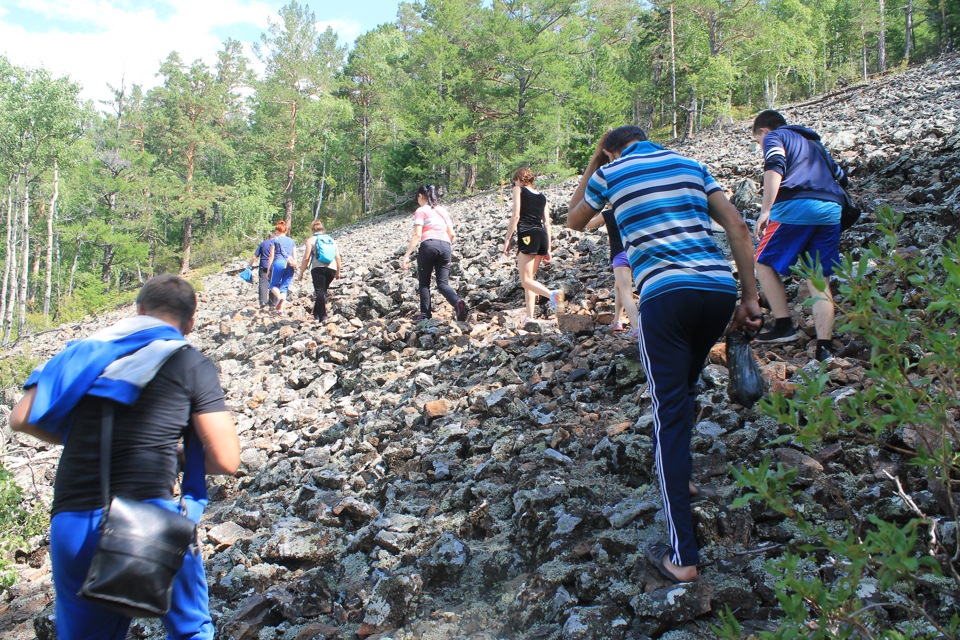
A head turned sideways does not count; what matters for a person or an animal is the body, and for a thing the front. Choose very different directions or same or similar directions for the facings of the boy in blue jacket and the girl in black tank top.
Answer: same or similar directions

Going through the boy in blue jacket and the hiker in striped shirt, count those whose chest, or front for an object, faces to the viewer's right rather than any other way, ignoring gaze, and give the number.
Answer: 0

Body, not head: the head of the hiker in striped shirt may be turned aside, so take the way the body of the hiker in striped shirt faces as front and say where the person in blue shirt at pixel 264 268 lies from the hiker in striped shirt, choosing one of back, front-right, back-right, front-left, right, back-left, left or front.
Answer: front

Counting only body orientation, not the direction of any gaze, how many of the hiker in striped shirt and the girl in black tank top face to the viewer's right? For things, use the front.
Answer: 0

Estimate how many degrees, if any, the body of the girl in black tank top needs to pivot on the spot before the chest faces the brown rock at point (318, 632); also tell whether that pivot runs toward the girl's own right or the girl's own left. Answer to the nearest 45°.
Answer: approximately 135° to the girl's own left

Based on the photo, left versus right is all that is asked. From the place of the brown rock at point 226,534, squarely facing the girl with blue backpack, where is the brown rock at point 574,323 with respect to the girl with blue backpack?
right

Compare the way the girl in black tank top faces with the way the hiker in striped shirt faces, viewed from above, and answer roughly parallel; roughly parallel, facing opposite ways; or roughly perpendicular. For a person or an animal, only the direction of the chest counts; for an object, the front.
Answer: roughly parallel

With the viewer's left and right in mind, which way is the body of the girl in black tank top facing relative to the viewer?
facing away from the viewer and to the left of the viewer

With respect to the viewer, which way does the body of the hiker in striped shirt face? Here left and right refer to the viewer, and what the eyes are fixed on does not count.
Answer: facing away from the viewer and to the left of the viewer

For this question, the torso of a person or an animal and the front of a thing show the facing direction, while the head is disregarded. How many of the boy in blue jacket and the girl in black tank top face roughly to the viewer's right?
0

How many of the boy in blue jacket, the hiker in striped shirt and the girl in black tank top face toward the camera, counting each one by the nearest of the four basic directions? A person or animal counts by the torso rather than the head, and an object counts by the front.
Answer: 0

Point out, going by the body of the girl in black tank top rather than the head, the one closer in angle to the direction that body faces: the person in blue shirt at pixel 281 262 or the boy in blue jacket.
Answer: the person in blue shirt

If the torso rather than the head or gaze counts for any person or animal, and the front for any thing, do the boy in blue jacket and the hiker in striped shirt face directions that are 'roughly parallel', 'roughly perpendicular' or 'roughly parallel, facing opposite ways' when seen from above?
roughly parallel

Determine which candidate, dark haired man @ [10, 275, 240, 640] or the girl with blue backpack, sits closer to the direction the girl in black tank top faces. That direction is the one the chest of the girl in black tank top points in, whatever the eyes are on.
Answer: the girl with blue backpack

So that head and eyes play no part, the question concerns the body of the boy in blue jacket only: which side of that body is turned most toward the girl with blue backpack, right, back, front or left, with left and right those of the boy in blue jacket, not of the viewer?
front
